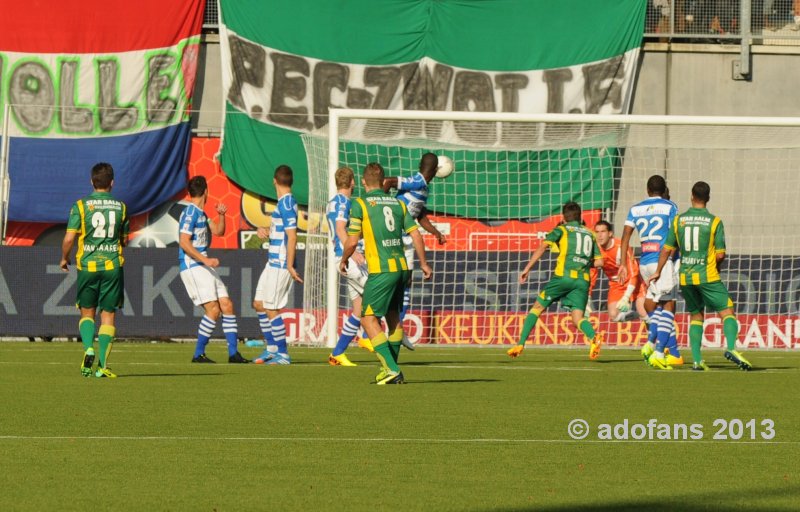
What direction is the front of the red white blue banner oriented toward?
toward the camera

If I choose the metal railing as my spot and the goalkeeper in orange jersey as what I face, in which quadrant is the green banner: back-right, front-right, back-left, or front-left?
front-right

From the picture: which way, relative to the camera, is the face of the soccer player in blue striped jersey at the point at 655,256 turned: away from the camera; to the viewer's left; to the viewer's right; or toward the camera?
away from the camera

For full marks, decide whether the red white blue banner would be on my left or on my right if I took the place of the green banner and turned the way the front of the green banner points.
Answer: on my right

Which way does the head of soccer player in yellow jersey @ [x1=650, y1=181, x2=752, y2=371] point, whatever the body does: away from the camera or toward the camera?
away from the camera

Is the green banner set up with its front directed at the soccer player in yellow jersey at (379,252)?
yes

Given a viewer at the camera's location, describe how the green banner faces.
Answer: facing the viewer

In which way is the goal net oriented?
toward the camera

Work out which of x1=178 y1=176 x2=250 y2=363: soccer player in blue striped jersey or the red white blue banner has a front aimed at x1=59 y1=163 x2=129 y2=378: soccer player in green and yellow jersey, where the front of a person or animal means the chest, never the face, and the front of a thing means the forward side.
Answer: the red white blue banner
